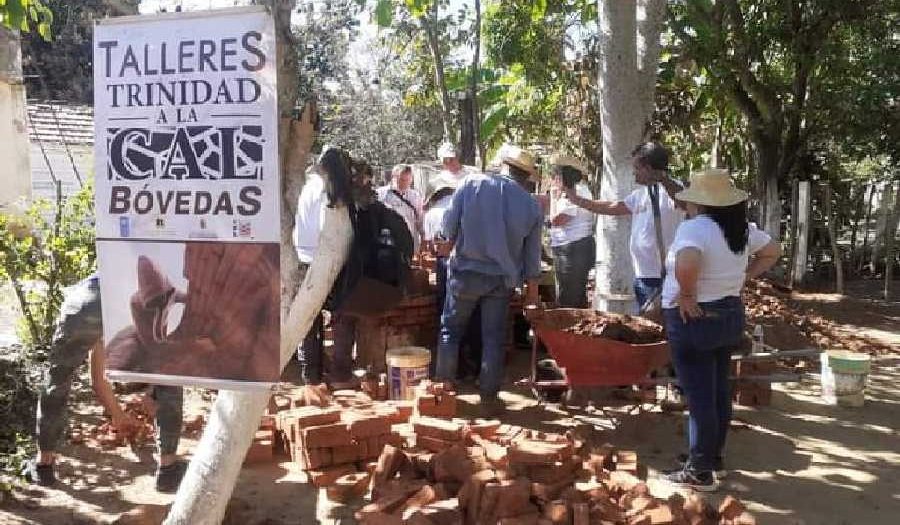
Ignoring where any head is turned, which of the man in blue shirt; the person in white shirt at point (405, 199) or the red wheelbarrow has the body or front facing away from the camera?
the man in blue shirt

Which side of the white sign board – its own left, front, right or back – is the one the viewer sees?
front

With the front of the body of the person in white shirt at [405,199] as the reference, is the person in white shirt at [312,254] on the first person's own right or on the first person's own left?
on the first person's own right

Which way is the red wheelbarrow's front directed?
to the viewer's left

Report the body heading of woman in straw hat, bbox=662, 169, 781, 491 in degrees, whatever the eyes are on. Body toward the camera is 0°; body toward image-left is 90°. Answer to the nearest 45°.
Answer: approximately 135°

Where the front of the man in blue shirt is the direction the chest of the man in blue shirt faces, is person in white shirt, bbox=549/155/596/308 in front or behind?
in front

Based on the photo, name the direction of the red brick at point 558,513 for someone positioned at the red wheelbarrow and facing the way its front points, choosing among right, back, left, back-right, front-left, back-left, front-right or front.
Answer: left

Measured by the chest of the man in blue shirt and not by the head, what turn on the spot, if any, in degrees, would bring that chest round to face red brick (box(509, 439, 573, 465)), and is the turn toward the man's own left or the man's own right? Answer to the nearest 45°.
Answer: approximately 180°

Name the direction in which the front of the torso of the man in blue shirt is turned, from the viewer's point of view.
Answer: away from the camera

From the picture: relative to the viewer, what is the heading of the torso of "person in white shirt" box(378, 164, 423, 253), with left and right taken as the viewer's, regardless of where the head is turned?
facing the viewer and to the right of the viewer

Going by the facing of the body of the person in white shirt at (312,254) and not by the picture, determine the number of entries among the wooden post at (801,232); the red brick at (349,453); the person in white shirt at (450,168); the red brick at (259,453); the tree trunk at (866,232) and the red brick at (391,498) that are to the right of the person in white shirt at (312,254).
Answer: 3

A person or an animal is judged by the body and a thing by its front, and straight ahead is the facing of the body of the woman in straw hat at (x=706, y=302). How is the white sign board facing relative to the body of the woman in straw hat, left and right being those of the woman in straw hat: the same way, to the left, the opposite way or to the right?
the opposite way

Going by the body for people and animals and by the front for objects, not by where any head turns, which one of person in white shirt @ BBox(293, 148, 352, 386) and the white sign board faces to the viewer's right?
the person in white shirt

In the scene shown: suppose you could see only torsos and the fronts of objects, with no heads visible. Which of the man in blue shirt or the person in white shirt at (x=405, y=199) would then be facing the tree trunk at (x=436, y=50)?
the man in blue shirt

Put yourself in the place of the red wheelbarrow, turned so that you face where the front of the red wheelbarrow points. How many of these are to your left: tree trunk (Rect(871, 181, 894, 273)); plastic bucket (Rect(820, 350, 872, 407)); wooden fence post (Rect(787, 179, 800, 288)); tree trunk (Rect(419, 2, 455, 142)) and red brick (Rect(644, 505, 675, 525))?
1

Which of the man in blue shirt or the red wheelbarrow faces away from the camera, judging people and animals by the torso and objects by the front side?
the man in blue shirt
